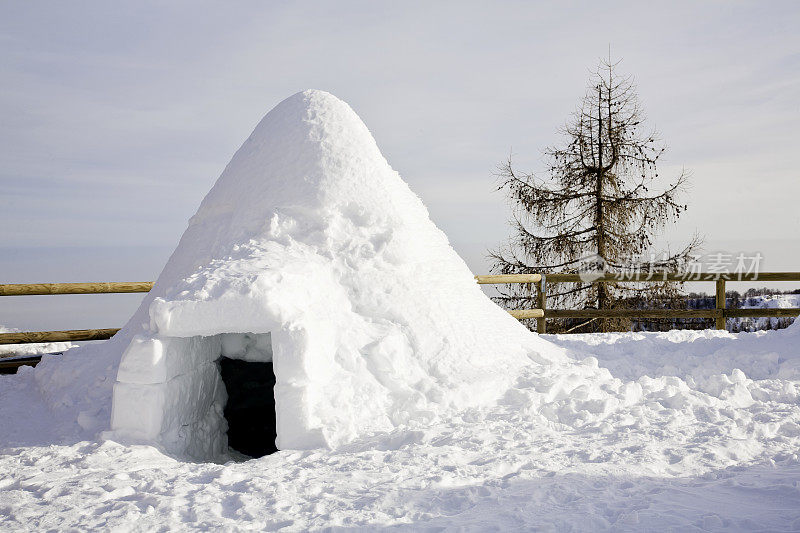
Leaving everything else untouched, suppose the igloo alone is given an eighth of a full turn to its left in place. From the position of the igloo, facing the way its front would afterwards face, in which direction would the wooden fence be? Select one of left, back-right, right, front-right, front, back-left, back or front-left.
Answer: back-left

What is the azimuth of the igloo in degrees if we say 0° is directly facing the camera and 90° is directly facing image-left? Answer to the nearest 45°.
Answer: approximately 45°
